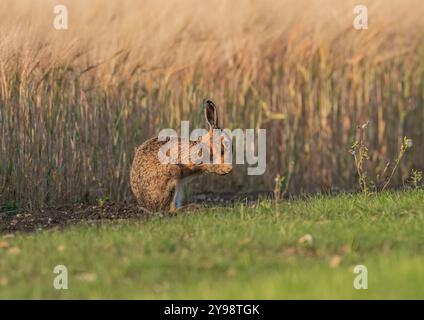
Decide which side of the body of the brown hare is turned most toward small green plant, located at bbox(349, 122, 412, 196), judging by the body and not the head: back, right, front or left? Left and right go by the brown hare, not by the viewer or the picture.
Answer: front

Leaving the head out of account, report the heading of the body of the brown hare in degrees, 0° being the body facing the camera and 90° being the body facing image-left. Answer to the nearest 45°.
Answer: approximately 270°
